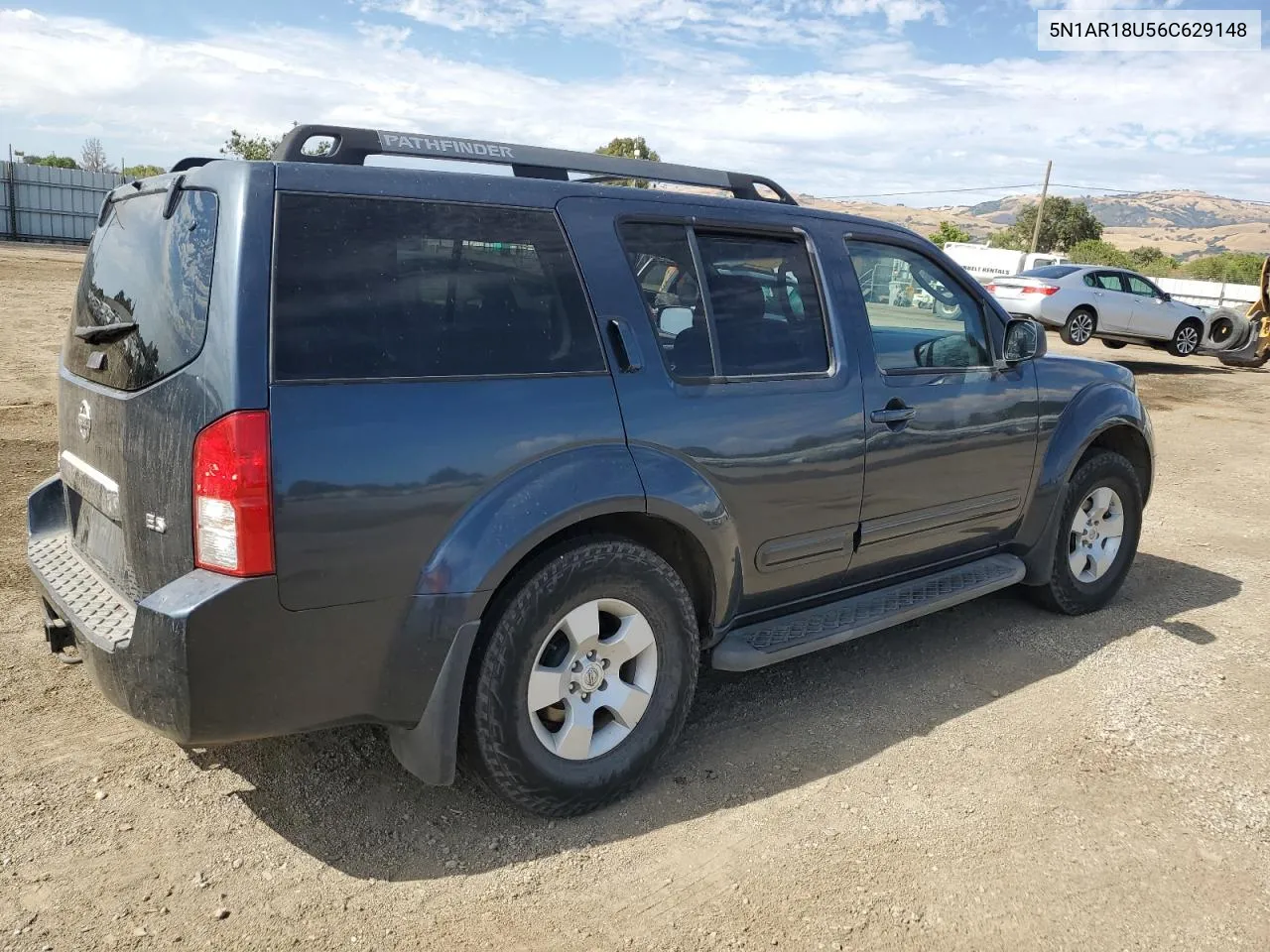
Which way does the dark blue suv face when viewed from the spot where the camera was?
facing away from the viewer and to the right of the viewer

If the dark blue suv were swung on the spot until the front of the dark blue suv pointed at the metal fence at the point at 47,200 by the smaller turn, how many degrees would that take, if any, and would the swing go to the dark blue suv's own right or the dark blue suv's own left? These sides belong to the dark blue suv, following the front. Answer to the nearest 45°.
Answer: approximately 90° to the dark blue suv's own left

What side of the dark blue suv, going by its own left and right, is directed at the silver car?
front

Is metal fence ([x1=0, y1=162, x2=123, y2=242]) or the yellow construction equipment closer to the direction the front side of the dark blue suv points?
the yellow construction equipment
